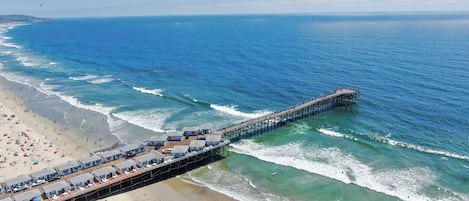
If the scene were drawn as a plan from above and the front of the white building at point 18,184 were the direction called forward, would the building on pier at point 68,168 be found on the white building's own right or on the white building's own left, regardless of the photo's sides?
on the white building's own left

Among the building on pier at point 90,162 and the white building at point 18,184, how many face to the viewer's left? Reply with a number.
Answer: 0

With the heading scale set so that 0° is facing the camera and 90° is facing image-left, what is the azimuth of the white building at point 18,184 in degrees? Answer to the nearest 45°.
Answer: approximately 315°

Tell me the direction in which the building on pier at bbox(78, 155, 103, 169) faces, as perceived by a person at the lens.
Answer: facing the viewer and to the right of the viewer

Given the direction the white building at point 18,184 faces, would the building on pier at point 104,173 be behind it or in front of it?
in front

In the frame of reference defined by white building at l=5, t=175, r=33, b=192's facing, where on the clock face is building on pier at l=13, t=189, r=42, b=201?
The building on pier is roughly at 1 o'clock from the white building.
